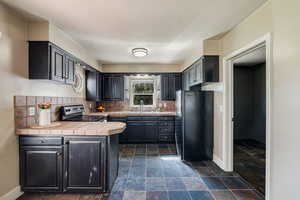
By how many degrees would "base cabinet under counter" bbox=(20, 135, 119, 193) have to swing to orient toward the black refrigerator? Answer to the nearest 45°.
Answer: approximately 90° to its left

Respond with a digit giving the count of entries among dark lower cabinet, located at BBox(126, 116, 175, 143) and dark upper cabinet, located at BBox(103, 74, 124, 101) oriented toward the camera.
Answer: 2

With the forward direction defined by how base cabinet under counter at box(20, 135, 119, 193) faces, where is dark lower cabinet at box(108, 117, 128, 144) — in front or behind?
behind

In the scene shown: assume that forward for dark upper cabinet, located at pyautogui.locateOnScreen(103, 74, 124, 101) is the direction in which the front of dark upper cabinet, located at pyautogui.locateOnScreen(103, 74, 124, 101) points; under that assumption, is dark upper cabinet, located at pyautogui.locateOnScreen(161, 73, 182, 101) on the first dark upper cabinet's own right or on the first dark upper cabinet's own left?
on the first dark upper cabinet's own left

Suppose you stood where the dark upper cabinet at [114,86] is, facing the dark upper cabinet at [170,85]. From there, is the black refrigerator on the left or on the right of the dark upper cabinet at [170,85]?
right

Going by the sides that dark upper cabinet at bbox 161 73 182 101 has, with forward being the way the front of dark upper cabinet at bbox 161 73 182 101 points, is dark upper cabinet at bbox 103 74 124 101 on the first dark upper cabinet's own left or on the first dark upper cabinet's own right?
on the first dark upper cabinet's own right

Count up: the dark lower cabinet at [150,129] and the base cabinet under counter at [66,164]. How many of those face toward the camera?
2

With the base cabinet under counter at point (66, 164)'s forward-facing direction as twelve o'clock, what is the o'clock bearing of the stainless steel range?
The stainless steel range is roughly at 6 o'clock from the base cabinet under counter.
